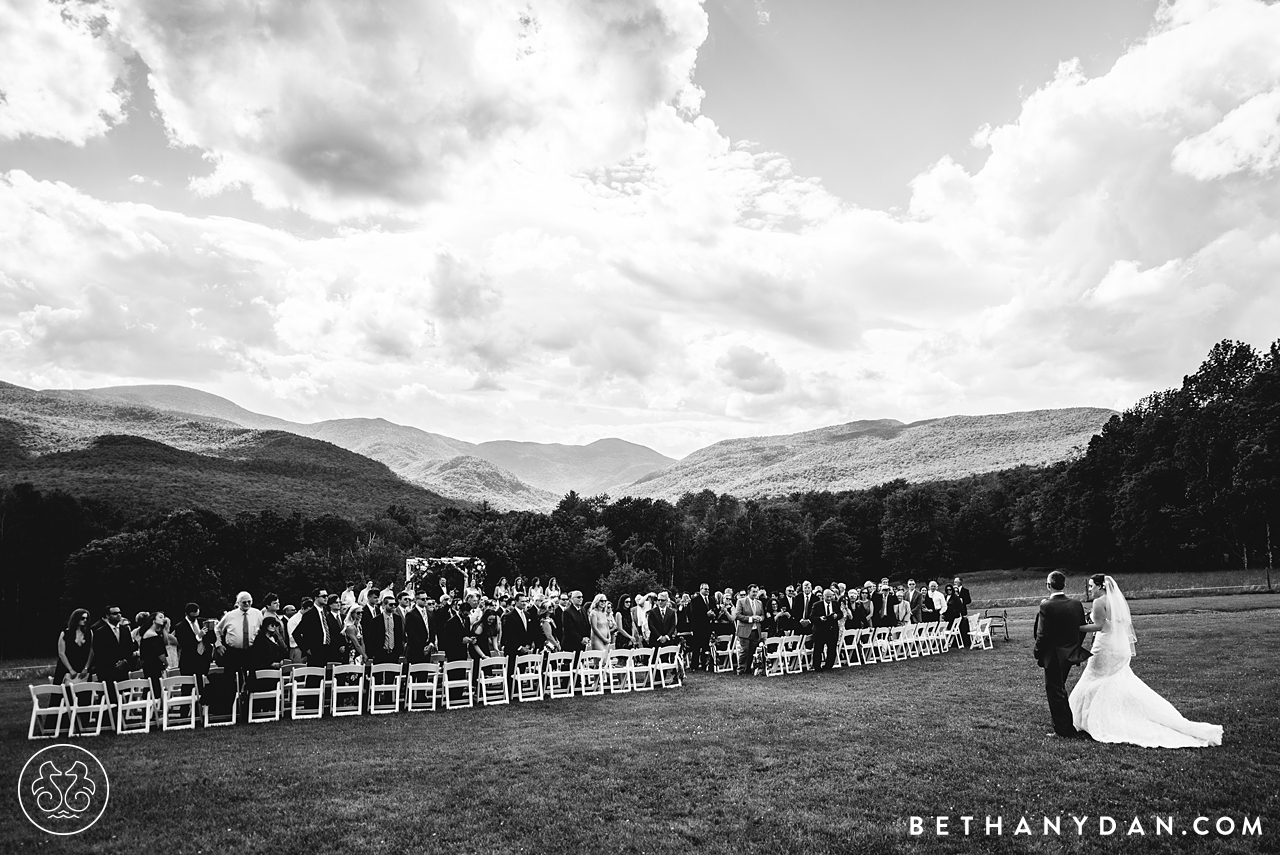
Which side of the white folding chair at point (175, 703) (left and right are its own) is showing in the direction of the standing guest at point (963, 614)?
right

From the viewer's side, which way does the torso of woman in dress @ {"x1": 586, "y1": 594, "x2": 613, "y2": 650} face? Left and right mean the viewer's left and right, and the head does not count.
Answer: facing the viewer and to the right of the viewer

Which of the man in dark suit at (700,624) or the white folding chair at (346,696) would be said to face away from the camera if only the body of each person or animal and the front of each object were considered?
the white folding chair

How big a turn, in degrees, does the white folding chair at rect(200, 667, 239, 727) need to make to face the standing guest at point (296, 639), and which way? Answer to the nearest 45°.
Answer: approximately 45° to its right

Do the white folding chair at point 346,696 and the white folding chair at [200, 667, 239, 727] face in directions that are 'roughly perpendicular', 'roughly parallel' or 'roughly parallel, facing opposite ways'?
roughly parallel

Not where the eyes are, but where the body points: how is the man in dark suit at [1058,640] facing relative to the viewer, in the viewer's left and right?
facing away from the viewer

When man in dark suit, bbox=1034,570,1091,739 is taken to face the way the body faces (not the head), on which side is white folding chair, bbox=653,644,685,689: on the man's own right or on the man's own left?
on the man's own left

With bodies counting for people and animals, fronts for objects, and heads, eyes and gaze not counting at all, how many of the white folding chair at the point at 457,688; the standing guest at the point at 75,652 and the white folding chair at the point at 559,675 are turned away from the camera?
2

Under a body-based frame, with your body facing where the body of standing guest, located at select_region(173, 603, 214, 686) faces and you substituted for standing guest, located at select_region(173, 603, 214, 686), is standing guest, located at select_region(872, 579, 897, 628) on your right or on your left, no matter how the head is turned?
on your left

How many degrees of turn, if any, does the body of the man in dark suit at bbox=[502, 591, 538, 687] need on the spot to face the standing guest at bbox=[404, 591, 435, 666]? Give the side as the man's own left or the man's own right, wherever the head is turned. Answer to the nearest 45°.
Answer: approximately 135° to the man's own right

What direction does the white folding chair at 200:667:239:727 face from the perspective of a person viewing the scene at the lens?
facing away from the viewer

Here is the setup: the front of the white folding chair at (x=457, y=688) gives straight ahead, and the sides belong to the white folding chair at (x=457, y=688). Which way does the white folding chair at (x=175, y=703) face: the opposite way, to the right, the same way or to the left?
the same way

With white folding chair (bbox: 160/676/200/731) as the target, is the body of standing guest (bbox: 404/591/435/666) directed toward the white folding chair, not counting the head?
no

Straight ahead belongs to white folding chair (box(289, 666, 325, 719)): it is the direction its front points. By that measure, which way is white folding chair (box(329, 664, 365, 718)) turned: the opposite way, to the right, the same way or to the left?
the same way

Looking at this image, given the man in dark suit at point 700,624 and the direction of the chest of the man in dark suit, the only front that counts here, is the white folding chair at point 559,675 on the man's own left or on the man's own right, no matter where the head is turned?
on the man's own right

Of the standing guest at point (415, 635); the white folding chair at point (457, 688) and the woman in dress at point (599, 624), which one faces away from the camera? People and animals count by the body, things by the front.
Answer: the white folding chair

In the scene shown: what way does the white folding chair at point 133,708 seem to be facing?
away from the camera

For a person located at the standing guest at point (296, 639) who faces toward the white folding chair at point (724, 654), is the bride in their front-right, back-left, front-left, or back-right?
front-right

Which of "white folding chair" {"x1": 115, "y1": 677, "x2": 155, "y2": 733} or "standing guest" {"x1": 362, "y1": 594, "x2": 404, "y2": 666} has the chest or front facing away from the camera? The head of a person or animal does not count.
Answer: the white folding chair

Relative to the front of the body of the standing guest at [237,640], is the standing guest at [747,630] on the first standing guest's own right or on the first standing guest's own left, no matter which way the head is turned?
on the first standing guest's own left

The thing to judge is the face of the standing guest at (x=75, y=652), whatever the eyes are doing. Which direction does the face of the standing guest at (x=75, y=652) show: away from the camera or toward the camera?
toward the camera
